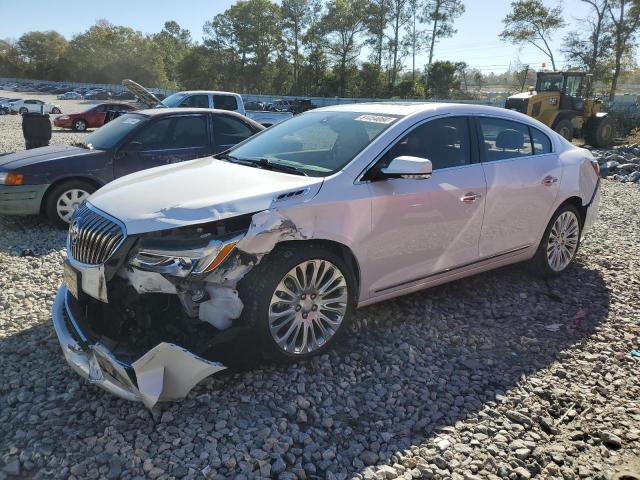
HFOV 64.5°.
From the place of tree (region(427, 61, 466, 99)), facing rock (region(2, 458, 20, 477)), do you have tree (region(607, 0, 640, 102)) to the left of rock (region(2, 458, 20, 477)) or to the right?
left

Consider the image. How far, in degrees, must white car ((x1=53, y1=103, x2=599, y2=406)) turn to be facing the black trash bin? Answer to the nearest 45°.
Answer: approximately 90° to its right

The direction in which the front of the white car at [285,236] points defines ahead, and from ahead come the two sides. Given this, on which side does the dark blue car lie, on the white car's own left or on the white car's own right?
on the white car's own right

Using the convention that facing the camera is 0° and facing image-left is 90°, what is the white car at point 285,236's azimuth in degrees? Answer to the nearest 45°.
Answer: approximately 45°

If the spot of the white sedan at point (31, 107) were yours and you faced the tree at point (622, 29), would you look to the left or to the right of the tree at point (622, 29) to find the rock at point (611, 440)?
right

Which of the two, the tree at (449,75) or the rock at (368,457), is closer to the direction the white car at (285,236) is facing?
the rock

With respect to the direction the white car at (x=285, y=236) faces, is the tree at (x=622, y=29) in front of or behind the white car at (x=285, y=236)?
behind

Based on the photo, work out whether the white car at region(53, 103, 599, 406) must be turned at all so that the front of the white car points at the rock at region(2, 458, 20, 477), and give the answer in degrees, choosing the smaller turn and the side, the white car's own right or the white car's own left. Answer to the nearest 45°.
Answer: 0° — it already faces it

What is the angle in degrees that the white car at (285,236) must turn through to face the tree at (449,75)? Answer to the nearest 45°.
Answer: approximately 135° to its right

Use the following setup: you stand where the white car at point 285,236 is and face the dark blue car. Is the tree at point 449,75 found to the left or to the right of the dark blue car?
right

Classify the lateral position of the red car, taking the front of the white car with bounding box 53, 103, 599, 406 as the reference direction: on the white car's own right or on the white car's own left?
on the white car's own right

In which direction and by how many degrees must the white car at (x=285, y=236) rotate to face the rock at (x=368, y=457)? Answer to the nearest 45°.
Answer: approximately 90° to its left

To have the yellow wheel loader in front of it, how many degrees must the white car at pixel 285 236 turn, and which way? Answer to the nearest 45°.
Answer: approximately 180°

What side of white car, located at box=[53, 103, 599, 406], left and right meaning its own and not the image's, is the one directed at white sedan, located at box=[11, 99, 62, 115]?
right
